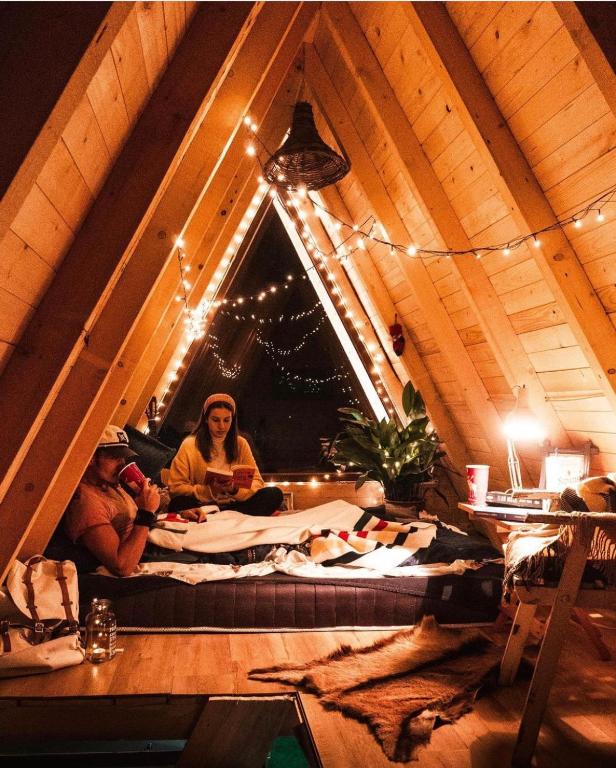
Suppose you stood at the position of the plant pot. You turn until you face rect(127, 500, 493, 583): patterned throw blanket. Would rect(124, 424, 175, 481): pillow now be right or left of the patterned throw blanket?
right

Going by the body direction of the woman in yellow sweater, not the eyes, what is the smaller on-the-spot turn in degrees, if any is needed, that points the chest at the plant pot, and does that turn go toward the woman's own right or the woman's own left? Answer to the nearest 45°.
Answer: approximately 90° to the woman's own left

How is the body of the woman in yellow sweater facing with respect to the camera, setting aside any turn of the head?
toward the camera

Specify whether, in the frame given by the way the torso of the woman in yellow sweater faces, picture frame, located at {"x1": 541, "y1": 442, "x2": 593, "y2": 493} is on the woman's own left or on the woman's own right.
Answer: on the woman's own left

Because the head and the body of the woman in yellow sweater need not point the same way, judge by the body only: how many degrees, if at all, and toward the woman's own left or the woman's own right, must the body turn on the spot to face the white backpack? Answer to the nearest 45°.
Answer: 0° — they already face it

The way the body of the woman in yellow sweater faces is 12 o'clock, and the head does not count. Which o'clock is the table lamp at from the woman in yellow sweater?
The table lamp is roughly at 10 o'clock from the woman in yellow sweater.

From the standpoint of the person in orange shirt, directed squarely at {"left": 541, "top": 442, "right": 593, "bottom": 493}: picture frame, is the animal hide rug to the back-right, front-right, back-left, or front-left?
front-right

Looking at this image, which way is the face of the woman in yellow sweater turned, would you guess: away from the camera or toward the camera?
toward the camera

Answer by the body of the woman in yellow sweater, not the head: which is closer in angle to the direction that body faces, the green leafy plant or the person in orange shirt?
the person in orange shirt

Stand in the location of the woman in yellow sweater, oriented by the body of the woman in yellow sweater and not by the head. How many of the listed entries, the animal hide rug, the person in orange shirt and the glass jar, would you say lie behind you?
0

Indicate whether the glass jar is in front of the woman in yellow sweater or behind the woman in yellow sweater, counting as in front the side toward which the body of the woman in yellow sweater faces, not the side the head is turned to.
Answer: in front
